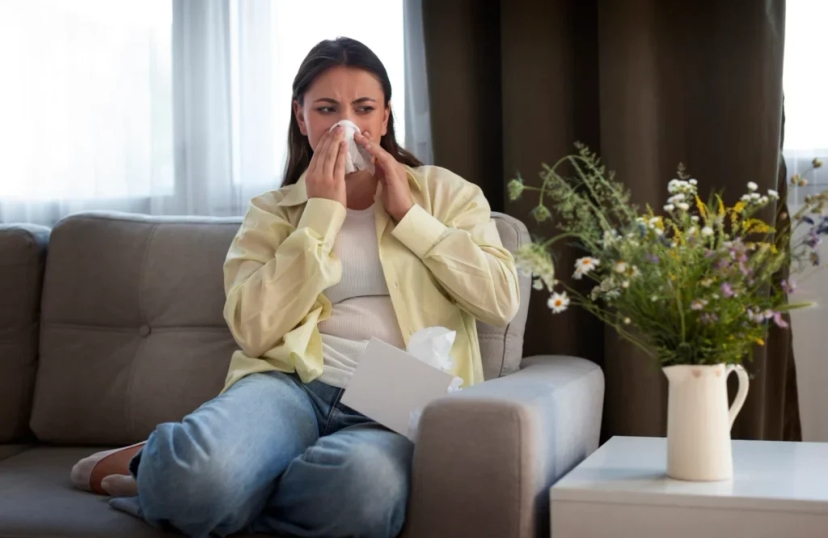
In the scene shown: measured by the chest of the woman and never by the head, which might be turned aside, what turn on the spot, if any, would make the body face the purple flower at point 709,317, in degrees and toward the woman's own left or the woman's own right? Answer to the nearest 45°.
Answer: approximately 45° to the woman's own left

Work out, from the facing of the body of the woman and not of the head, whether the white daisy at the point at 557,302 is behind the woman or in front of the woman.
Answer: in front

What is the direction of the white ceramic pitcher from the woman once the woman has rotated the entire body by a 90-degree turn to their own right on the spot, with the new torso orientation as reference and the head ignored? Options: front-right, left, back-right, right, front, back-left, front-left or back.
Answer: back-left

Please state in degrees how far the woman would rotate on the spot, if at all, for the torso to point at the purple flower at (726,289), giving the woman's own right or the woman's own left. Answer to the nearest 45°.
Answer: approximately 45° to the woman's own left

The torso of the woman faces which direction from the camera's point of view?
toward the camera
